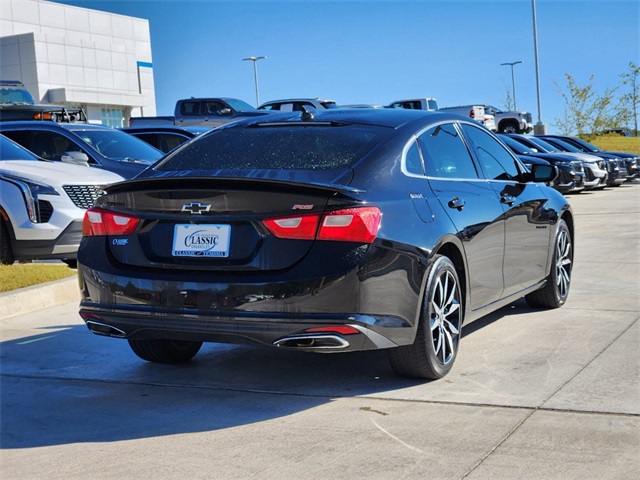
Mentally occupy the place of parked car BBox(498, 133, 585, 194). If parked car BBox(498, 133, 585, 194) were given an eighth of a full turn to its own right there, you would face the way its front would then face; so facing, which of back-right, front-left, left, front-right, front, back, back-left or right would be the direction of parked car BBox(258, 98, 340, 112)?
back-right

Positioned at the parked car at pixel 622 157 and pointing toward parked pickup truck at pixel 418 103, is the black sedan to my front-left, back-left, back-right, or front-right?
back-left

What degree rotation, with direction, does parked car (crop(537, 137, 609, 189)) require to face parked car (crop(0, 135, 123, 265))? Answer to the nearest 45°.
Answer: approximately 45° to its right

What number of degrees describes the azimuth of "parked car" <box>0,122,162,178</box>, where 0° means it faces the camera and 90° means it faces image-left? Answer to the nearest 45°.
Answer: approximately 315°

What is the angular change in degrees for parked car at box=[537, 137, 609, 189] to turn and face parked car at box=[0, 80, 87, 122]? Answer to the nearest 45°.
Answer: approximately 135° to its right
